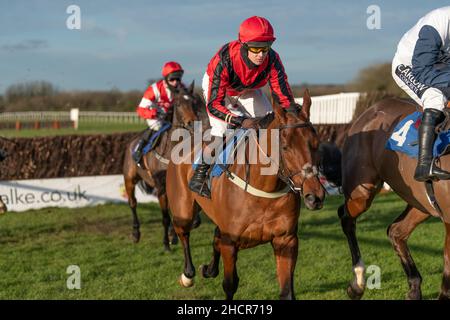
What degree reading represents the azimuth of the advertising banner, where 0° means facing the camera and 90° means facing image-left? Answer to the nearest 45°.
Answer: approximately 0°

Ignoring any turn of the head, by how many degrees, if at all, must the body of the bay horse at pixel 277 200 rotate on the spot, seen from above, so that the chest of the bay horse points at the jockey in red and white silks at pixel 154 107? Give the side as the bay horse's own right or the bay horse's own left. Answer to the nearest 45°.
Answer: approximately 135° to the bay horse's own left

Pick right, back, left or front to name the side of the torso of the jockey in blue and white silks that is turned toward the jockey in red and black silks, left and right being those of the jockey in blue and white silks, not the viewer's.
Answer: back

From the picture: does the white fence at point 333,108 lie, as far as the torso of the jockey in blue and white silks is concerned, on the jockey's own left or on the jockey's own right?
on the jockey's own left

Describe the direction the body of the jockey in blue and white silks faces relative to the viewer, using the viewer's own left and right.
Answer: facing to the right of the viewer

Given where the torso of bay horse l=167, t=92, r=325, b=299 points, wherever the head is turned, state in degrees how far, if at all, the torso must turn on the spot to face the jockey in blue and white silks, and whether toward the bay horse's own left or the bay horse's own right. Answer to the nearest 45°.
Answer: approximately 90° to the bay horse's own left

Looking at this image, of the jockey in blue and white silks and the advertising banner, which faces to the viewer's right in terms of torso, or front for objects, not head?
the jockey in blue and white silks

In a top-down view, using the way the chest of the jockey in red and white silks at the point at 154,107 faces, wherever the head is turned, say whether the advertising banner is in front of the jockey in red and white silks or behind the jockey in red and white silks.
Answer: behind

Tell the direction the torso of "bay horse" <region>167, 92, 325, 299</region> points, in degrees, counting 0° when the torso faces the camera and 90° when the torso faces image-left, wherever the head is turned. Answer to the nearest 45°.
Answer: approximately 315°
